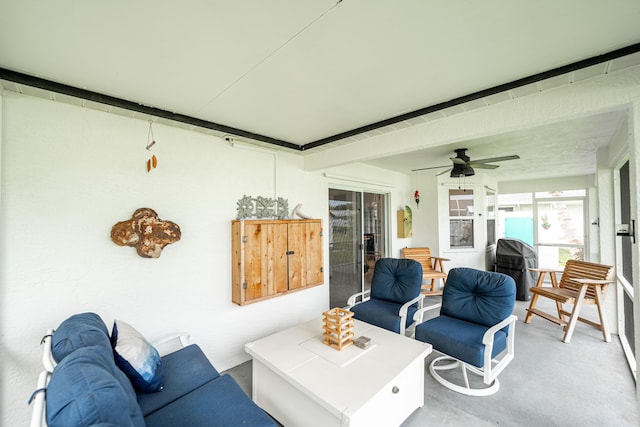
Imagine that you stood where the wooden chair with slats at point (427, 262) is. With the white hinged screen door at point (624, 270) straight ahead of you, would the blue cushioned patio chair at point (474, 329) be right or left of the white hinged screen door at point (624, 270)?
right

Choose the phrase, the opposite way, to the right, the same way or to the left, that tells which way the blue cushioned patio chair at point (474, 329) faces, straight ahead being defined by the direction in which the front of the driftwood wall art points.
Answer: to the right

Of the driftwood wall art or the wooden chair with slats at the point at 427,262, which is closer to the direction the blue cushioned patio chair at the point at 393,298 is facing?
the driftwood wall art

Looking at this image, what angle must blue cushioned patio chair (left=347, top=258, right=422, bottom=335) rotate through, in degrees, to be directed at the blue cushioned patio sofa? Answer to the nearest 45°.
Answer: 0° — it already faces it

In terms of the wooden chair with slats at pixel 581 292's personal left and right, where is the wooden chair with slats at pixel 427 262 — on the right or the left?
on its right

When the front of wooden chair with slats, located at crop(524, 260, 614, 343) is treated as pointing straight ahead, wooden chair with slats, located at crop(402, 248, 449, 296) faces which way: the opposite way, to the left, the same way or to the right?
to the left

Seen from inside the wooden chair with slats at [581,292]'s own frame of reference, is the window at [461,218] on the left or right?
on its right

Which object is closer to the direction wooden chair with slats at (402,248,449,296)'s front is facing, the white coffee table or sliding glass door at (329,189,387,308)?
the white coffee table

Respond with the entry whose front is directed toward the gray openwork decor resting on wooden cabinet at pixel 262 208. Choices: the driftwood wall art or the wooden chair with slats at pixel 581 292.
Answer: the wooden chair with slats

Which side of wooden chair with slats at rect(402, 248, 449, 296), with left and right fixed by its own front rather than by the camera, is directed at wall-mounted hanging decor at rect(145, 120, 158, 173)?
right

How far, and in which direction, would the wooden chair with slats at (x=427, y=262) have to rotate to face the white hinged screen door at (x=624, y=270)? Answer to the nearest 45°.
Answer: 0° — it already faces it
